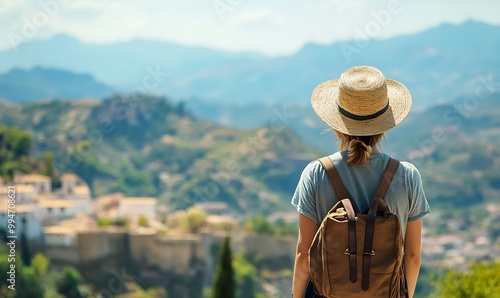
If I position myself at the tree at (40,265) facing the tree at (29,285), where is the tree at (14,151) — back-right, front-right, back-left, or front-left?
back-right

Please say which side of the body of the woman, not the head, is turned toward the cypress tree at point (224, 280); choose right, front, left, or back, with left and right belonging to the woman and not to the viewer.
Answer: front

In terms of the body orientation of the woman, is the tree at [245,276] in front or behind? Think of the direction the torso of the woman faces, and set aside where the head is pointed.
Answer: in front

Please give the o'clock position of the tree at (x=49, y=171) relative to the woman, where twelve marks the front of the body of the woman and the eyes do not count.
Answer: The tree is roughly at 11 o'clock from the woman.

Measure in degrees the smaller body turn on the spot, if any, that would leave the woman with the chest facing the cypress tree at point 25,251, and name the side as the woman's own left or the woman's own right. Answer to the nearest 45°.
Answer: approximately 45° to the woman's own left

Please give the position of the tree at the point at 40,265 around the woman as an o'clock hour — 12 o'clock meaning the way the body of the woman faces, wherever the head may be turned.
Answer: The tree is roughly at 11 o'clock from the woman.

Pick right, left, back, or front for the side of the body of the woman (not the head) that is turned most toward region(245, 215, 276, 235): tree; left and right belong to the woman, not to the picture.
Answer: front

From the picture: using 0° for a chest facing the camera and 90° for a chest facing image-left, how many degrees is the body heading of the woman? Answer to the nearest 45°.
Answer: approximately 180°

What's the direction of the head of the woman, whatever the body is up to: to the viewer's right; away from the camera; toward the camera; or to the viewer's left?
away from the camera

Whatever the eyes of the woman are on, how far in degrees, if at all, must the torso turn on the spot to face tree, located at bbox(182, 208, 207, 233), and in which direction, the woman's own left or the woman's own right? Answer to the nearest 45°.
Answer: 0° — they already face it
